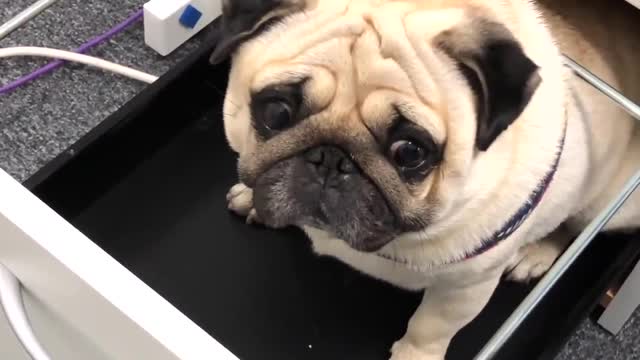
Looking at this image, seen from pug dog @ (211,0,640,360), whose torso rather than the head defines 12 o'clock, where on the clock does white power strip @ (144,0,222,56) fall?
The white power strip is roughly at 3 o'clock from the pug dog.

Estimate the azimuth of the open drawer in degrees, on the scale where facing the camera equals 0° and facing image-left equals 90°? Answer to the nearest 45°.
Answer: approximately 45°

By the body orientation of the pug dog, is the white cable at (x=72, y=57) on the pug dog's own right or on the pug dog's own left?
on the pug dog's own right

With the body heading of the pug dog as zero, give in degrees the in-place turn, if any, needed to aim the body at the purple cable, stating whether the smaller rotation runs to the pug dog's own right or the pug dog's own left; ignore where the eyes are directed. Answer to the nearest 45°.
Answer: approximately 90° to the pug dog's own right

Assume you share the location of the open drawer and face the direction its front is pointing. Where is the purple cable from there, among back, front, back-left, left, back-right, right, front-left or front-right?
right

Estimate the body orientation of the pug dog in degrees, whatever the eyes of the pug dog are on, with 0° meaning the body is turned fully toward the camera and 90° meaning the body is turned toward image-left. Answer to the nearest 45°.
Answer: approximately 45°

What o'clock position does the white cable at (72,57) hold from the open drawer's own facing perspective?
The white cable is roughly at 3 o'clock from the open drawer.
